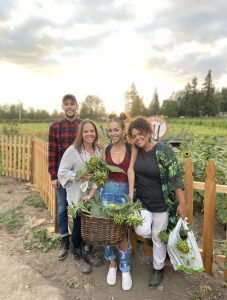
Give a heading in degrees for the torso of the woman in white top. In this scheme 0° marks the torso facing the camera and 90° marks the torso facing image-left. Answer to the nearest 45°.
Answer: approximately 315°

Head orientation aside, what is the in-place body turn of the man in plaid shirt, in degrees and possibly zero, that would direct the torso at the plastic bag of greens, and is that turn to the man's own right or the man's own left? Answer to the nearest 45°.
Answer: approximately 45° to the man's own left

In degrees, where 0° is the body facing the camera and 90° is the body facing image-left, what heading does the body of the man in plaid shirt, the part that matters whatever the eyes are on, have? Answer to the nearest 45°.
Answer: approximately 0°

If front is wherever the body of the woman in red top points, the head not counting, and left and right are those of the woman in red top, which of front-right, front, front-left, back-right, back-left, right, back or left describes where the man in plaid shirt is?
back-right

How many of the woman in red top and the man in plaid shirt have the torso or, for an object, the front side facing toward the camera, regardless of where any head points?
2

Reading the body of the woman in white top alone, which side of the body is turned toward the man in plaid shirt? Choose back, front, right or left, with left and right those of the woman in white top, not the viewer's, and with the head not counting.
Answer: back

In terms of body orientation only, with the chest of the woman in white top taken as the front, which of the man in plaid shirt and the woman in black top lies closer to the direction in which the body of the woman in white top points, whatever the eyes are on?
the woman in black top
